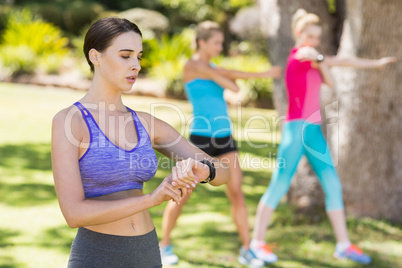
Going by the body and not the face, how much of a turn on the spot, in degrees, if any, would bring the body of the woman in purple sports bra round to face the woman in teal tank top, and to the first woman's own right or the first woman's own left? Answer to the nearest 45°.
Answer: approximately 135° to the first woman's own left

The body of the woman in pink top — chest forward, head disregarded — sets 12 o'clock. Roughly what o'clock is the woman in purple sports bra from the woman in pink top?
The woman in purple sports bra is roughly at 2 o'clock from the woman in pink top.

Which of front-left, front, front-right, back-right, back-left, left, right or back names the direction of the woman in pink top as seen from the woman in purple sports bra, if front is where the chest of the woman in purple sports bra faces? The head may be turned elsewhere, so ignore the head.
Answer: left

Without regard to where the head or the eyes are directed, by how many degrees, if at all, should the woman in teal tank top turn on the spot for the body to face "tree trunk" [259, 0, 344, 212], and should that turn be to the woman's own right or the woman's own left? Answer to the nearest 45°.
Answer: approximately 90° to the woman's own left

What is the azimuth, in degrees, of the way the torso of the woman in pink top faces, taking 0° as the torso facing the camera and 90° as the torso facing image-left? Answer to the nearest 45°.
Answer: approximately 315°

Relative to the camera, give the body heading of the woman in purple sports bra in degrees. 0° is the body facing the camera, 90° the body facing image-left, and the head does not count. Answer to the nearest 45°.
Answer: approximately 315°

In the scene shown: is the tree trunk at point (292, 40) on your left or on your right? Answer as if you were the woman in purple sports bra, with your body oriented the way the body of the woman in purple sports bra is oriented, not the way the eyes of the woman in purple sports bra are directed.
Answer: on your left

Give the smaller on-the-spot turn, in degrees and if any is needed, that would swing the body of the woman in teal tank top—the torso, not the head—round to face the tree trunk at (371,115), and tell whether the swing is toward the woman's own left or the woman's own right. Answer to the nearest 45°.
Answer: approximately 90° to the woman's own left

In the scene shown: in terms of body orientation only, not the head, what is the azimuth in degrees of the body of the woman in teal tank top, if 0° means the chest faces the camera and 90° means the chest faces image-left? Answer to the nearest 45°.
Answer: approximately 315°

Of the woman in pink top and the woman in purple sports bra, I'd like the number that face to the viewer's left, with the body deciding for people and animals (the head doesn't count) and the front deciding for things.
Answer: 0

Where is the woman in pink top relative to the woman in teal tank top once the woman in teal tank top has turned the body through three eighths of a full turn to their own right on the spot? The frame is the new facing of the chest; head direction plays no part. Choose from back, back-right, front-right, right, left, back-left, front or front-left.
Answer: back
